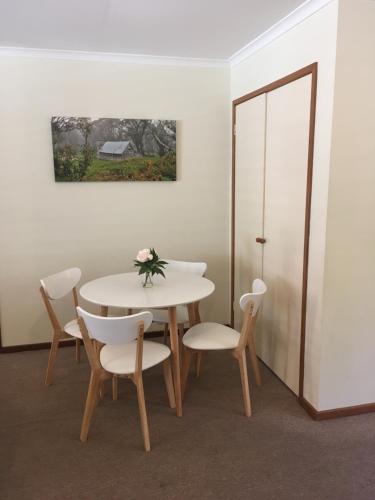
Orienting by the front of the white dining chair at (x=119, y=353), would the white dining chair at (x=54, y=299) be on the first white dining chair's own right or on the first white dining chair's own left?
on the first white dining chair's own left

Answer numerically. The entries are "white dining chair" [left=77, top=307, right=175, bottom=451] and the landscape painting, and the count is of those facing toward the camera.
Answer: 1

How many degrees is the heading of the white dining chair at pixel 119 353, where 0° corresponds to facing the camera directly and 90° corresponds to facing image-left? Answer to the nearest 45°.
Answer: approximately 225°

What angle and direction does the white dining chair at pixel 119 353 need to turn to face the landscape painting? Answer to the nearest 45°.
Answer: approximately 45° to its left

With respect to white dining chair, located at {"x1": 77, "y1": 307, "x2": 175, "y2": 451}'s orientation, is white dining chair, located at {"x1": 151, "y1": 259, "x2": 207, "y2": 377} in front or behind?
in front

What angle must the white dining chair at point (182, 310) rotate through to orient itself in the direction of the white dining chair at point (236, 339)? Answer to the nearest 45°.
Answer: approximately 90° to its left

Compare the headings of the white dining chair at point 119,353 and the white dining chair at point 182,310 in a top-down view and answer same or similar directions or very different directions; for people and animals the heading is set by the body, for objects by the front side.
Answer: very different directions

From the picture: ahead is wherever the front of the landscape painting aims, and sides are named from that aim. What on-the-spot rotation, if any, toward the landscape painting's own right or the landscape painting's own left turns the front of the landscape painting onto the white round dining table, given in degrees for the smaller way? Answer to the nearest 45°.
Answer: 0° — it already faces it

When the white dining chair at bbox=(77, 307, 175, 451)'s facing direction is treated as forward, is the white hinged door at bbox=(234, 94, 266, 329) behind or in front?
in front

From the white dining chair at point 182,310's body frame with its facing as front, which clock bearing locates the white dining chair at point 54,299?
the white dining chair at point 54,299 is roughly at 1 o'clock from the white dining chair at point 182,310.

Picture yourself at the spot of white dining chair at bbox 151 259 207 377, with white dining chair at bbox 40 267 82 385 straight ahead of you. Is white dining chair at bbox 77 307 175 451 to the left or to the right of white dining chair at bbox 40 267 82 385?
left

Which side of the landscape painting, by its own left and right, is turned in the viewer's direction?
front

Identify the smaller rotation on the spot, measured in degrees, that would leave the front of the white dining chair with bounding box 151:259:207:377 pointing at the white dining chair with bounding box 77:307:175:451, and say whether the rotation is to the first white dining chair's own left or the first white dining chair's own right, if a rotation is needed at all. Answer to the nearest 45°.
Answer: approximately 45° to the first white dining chair's own left
